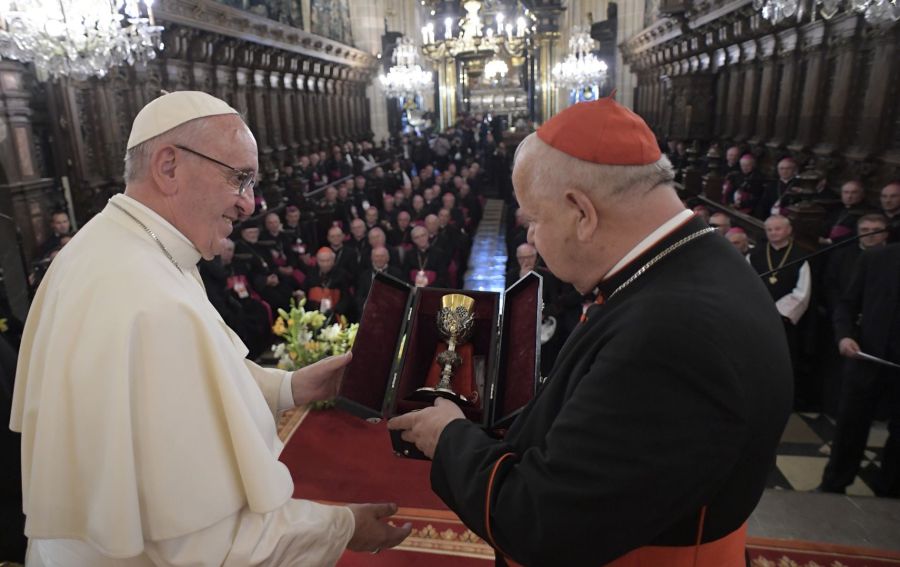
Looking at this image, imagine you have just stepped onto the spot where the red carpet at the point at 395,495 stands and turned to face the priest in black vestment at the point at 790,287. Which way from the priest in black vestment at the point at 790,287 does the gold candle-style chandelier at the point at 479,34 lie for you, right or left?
left

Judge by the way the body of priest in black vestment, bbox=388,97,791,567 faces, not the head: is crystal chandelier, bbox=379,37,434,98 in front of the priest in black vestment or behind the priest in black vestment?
in front

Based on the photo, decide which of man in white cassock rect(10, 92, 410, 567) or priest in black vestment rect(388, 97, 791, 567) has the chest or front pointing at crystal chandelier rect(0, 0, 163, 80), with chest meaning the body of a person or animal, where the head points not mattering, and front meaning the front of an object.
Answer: the priest in black vestment

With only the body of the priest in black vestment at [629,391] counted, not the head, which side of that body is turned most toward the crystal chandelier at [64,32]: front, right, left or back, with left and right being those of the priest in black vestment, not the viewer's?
front

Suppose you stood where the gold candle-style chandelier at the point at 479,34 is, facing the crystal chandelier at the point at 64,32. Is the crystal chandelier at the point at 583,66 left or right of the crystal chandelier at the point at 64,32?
left

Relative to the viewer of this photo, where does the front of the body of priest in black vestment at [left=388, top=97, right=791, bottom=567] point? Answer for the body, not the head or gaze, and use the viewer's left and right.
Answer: facing away from the viewer and to the left of the viewer

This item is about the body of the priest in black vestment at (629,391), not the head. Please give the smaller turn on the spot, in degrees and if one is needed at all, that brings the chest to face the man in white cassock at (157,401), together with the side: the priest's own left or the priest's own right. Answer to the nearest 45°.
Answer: approximately 45° to the priest's own left

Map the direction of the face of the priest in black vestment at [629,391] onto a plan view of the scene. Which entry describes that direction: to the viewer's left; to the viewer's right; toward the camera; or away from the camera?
to the viewer's left

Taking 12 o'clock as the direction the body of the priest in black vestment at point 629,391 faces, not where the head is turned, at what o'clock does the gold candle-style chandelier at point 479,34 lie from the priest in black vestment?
The gold candle-style chandelier is roughly at 1 o'clock from the priest in black vestment.

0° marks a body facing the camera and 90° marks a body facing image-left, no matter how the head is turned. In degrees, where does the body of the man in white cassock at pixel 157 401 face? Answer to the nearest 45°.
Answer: approximately 270°

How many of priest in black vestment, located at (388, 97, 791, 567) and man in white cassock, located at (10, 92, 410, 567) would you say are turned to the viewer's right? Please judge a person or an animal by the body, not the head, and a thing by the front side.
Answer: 1
